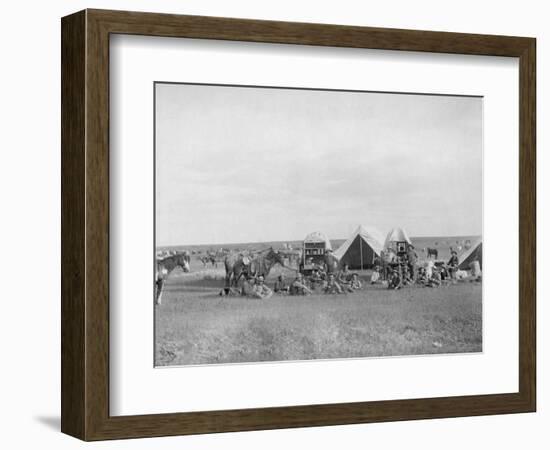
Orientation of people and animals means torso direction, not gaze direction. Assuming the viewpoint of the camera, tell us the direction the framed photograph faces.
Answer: facing the viewer and to the right of the viewer
